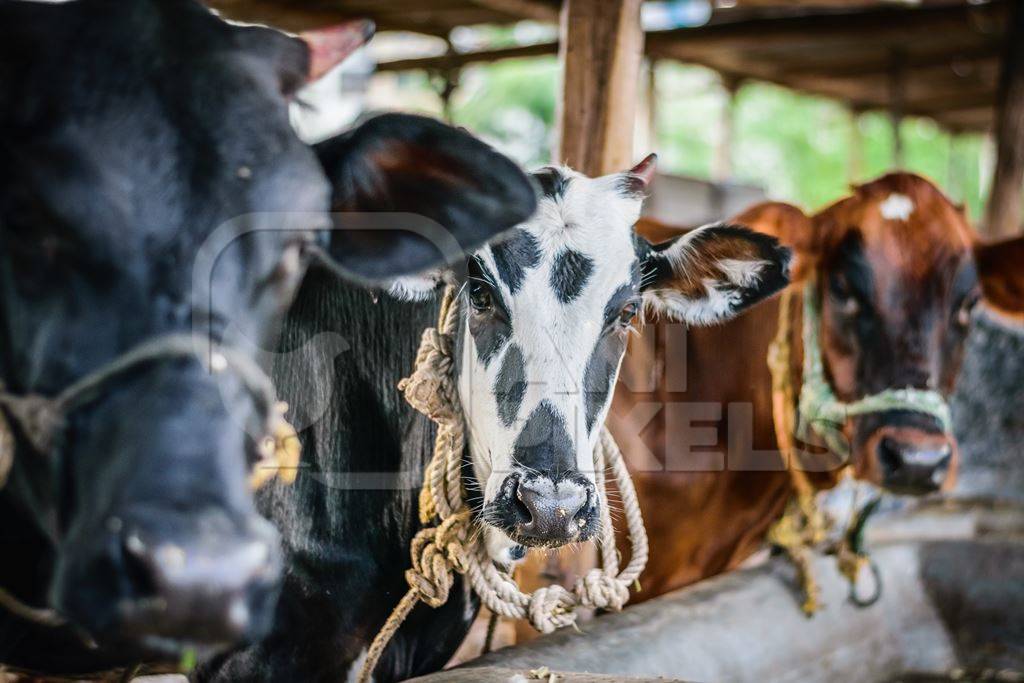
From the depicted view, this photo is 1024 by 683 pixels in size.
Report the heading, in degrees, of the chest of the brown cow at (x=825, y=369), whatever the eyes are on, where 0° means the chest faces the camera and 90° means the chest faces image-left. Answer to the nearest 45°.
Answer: approximately 315°

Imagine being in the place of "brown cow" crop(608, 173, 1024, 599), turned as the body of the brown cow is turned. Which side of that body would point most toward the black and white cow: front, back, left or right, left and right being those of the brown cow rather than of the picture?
right

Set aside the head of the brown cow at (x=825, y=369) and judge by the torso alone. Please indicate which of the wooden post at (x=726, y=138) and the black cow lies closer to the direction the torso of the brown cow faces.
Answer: the black cow

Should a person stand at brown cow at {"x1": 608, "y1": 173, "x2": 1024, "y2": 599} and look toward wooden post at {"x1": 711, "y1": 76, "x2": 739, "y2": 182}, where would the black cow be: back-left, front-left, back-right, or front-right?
back-left

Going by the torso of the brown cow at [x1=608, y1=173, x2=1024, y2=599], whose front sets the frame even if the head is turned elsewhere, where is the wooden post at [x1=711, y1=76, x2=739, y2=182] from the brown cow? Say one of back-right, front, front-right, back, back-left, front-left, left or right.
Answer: back-left

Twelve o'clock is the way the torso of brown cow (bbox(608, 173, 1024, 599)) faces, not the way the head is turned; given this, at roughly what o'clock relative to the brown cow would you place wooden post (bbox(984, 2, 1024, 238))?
The wooden post is roughly at 8 o'clock from the brown cow.
